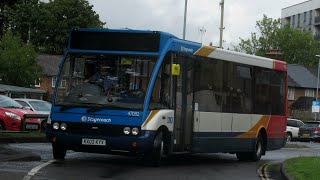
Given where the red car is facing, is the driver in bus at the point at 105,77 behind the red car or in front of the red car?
in front
